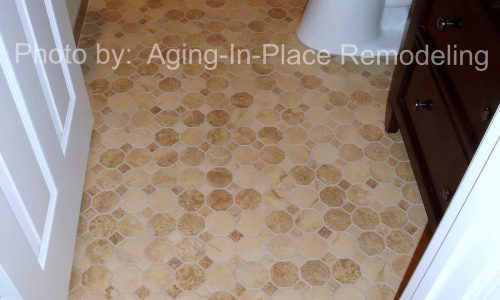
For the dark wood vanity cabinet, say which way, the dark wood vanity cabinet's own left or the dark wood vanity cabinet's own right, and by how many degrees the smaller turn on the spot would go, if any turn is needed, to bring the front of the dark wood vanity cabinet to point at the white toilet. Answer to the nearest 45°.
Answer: approximately 90° to the dark wood vanity cabinet's own right

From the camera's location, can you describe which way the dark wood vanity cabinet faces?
facing the viewer and to the left of the viewer

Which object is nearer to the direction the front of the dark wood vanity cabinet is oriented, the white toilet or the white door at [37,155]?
the white door

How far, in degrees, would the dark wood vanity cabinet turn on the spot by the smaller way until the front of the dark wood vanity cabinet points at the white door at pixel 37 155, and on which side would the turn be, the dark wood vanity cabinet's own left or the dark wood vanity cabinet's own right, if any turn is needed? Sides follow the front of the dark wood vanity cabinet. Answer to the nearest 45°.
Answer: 0° — it already faces it
